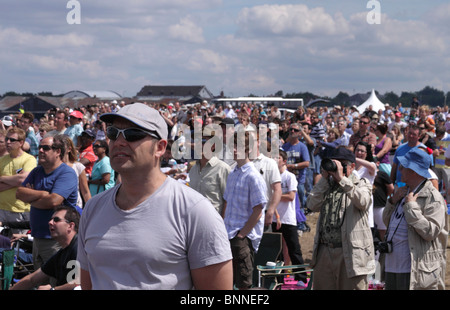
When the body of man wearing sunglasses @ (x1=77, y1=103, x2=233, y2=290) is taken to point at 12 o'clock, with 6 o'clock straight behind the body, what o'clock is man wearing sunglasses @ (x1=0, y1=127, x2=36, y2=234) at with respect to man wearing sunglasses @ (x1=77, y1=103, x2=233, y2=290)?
man wearing sunglasses @ (x1=0, y1=127, x2=36, y2=234) is roughly at 4 o'clock from man wearing sunglasses @ (x1=77, y1=103, x2=233, y2=290).

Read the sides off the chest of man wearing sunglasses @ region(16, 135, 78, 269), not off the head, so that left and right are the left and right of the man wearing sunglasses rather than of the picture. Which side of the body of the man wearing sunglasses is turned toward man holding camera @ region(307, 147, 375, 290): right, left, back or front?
left

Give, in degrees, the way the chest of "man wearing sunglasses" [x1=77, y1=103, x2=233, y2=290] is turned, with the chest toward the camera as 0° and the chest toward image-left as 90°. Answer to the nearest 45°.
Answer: approximately 45°

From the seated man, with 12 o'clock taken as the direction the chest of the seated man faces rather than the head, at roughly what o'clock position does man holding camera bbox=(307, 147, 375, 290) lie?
The man holding camera is roughly at 8 o'clock from the seated man.

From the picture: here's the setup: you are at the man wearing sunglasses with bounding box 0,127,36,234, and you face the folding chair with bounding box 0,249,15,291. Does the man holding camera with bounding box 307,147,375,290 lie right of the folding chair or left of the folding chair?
left

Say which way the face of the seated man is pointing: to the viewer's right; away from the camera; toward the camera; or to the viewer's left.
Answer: to the viewer's left

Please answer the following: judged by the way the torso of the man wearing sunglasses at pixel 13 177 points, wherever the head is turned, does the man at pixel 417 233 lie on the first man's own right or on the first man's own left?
on the first man's own left

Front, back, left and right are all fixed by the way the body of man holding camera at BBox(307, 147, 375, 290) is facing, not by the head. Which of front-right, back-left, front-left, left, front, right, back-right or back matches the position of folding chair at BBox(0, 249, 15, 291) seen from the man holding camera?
front-right
